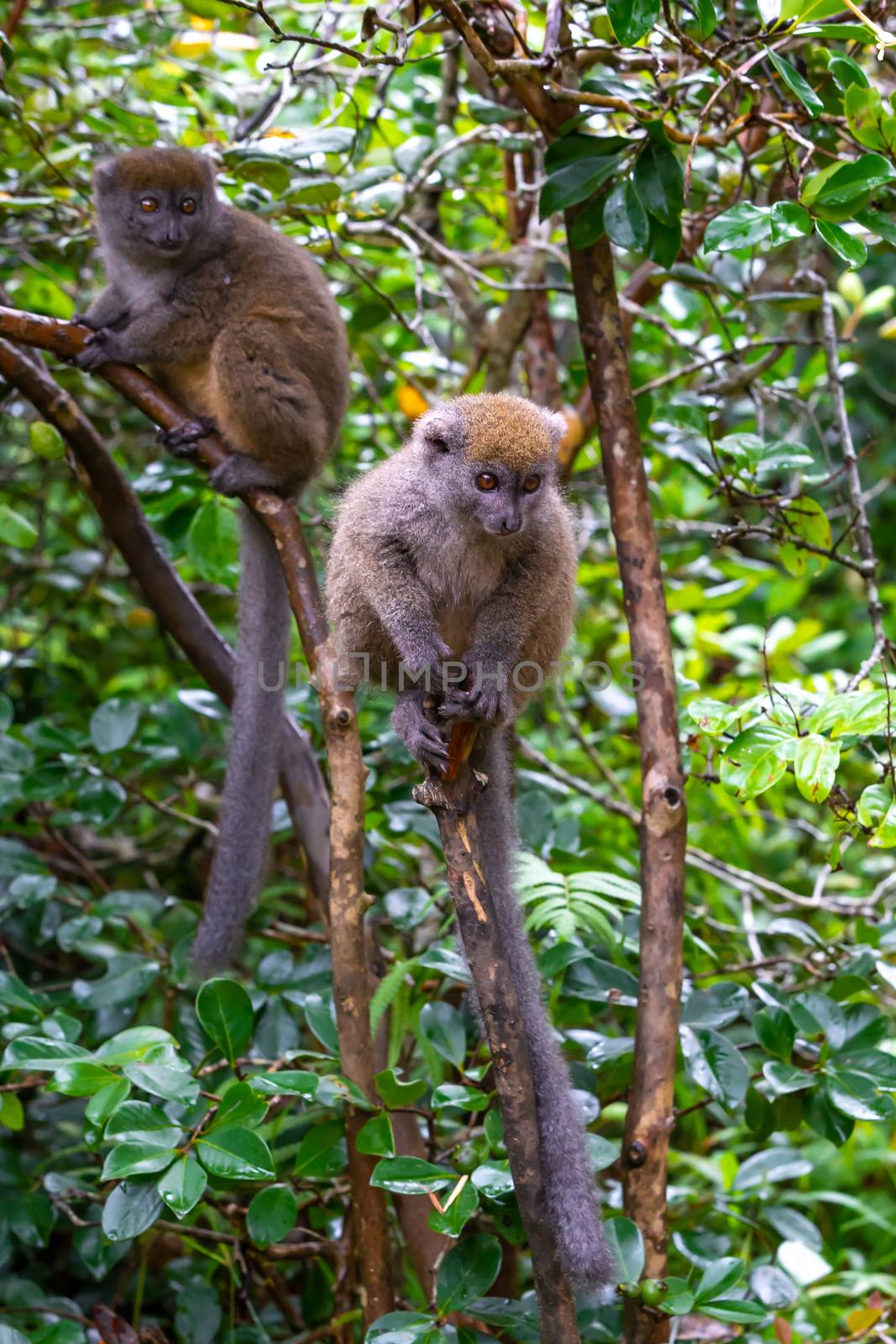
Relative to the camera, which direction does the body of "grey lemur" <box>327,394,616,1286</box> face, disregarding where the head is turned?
toward the camera

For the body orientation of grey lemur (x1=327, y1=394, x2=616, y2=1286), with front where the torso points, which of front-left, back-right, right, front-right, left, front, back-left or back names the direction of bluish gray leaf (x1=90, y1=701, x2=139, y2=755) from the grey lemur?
back-right

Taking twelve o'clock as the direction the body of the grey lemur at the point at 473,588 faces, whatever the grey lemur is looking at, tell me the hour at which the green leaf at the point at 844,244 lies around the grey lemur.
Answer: The green leaf is roughly at 10 o'clock from the grey lemur.

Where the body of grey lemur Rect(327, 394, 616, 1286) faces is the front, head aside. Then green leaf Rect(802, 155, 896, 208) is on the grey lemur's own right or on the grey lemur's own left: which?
on the grey lemur's own left

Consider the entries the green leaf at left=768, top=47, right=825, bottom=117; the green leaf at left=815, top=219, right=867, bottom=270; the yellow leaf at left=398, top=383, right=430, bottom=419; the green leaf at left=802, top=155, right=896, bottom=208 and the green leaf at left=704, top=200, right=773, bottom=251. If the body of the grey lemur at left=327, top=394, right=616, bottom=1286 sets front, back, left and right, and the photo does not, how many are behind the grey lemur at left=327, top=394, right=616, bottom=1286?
1
